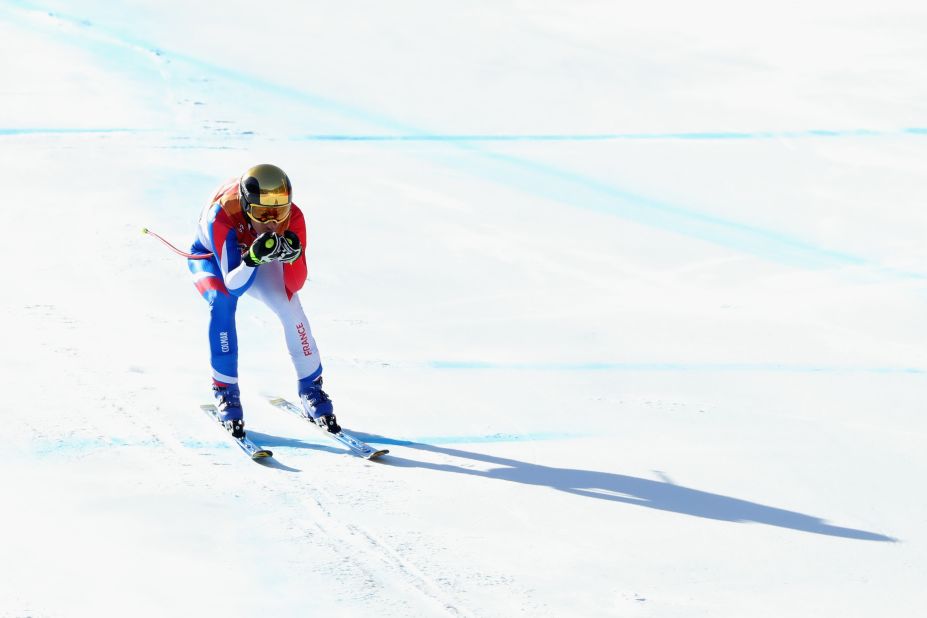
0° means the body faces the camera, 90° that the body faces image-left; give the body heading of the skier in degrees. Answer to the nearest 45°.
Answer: approximately 315°

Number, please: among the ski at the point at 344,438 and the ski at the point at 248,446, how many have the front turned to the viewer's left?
0

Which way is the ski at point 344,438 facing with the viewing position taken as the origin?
facing the viewer and to the right of the viewer
